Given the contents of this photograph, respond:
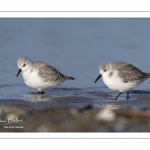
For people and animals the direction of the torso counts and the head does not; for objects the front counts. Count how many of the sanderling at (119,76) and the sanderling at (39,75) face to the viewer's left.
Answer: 2

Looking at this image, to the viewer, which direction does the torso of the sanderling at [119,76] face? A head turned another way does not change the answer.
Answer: to the viewer's left

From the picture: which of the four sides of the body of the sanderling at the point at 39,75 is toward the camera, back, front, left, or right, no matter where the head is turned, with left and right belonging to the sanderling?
left

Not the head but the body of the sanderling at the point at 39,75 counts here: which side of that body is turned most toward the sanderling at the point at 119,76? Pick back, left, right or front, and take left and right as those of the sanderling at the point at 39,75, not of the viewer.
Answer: back

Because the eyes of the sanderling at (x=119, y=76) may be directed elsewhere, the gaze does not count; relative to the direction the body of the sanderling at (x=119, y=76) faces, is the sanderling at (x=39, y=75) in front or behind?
in front
